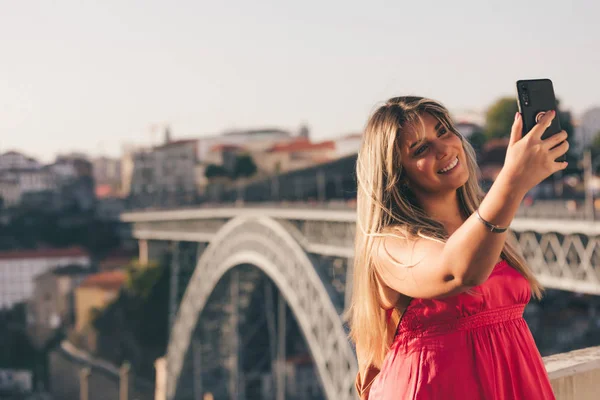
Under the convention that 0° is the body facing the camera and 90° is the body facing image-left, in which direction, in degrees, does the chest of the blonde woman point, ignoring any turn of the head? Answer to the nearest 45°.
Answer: approximately 315°

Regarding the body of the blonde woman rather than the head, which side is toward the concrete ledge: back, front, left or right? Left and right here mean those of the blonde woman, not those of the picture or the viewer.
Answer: left

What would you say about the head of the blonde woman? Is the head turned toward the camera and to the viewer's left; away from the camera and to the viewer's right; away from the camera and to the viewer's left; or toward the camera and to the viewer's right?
toward the camera and to the viewer's right

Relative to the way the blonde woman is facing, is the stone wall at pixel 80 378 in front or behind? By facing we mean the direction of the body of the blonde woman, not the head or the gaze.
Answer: behind

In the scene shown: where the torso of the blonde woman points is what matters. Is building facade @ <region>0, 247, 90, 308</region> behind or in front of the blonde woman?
behind

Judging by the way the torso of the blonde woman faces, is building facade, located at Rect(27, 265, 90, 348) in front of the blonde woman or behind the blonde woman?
behind

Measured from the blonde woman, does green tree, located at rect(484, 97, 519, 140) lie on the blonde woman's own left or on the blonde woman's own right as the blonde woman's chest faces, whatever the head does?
on the blonde woman's own left
